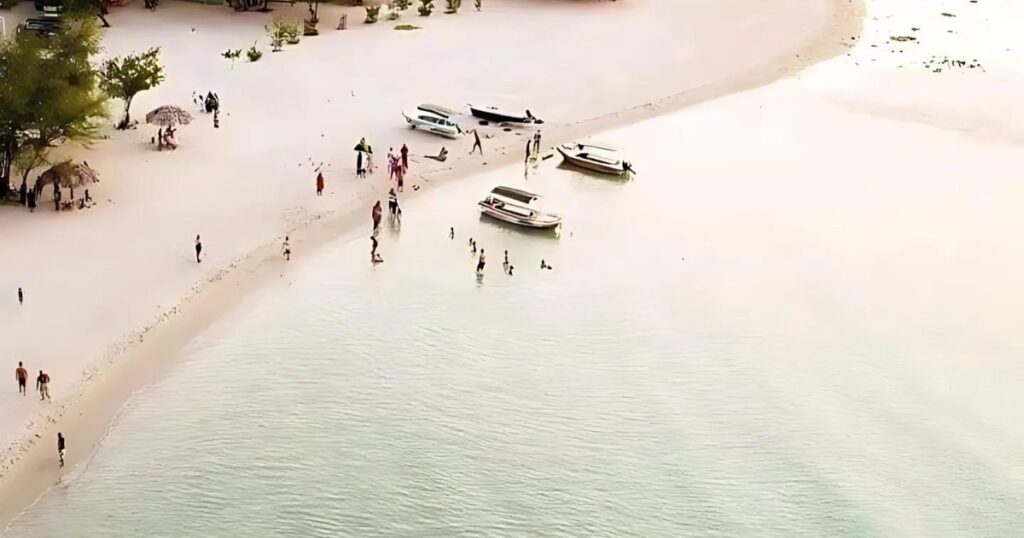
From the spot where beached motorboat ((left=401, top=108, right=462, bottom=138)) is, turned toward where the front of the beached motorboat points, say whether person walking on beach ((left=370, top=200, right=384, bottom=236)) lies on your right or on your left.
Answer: on your left

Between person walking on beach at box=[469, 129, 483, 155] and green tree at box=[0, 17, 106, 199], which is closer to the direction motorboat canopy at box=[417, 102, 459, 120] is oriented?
the green tree

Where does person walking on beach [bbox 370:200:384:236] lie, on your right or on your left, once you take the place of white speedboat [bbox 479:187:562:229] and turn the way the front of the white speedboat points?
on your right

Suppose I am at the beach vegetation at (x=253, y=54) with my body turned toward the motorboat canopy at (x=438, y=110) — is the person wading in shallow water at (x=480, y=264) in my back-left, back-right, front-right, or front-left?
front-right

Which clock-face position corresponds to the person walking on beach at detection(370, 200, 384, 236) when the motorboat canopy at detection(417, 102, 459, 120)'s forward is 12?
The person walking on beach is roughly at 8 o'clock from the motorboat canopy.

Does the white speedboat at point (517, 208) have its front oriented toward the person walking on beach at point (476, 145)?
no

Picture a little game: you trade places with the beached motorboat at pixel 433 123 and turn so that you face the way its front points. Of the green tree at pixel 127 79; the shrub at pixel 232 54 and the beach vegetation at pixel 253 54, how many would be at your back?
0

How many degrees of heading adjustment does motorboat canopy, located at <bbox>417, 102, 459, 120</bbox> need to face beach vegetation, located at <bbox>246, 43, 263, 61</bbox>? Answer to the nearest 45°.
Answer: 0° — it already faces it

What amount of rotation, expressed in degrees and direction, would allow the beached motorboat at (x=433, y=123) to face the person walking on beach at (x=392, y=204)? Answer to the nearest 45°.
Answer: approximately 135° to its left

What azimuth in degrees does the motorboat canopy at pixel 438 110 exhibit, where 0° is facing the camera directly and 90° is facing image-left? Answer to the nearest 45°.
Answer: approximately 135°

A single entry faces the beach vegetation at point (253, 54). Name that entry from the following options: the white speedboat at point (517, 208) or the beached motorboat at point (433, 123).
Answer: the beached motorboat

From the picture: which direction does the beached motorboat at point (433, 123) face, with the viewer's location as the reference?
facing away from the viewer and to the left of the viewer

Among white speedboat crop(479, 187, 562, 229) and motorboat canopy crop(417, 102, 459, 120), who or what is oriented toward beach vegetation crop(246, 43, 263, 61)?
the motorboat canopy

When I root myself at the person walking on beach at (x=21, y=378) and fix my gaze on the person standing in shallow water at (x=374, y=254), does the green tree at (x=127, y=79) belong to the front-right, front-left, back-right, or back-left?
front-left

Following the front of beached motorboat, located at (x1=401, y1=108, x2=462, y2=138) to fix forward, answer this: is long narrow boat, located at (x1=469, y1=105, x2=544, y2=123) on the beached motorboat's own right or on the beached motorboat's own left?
on the beached motorboat's own right

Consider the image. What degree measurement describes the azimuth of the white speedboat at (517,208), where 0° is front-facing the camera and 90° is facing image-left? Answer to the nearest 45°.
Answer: approximately 315°

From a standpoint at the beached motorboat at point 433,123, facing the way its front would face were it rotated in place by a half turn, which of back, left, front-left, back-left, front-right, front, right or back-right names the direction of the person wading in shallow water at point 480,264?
front-right
